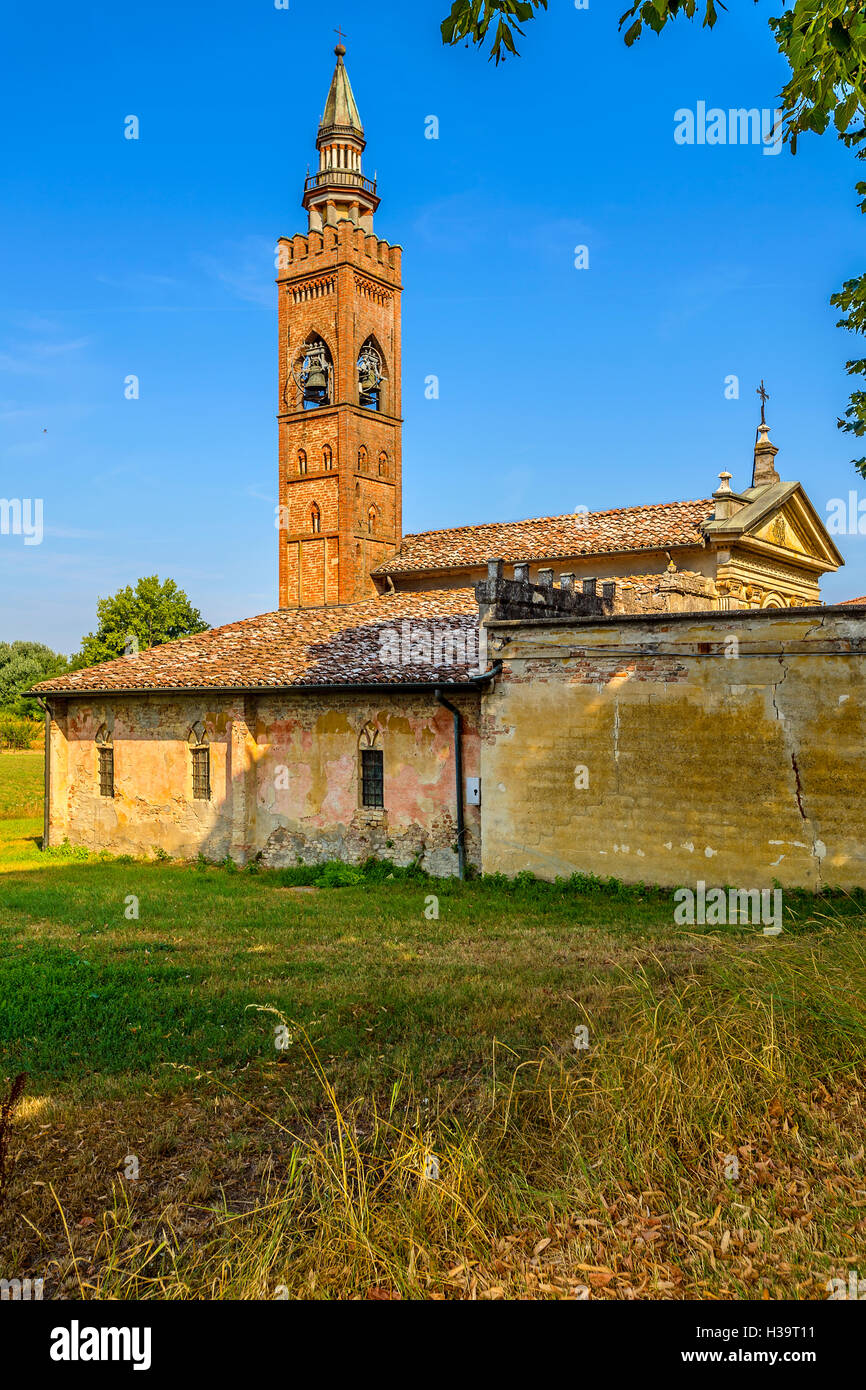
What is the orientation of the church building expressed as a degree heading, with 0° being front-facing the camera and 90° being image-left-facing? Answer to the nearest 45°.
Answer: approximately 315°

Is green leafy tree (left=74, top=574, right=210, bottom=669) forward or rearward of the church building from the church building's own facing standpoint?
rearward
